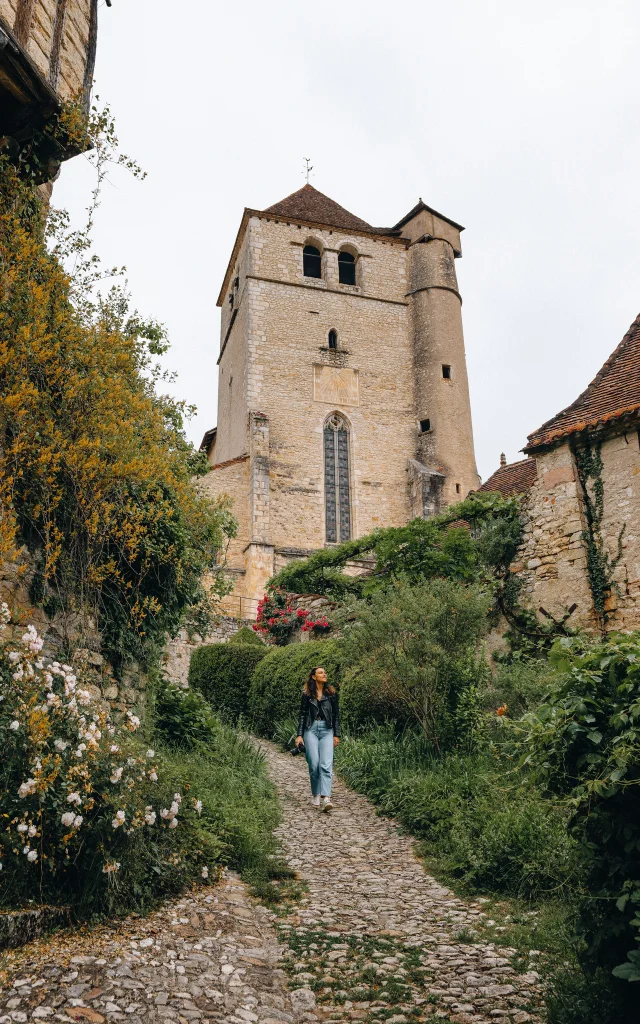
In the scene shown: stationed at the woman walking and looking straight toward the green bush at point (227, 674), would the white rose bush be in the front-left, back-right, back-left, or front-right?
back-left

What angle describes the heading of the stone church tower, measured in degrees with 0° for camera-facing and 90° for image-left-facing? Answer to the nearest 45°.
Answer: approximately 0°

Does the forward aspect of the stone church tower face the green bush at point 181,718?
yes

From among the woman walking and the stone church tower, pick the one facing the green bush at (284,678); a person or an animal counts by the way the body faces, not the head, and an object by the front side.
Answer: the stone church tower

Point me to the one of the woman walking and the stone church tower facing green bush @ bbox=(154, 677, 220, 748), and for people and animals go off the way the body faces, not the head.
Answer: the stone church tower

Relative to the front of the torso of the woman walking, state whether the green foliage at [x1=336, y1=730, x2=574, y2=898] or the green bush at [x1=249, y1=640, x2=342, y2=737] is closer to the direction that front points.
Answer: the green foliage

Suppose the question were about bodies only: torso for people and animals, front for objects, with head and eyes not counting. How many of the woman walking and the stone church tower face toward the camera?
2

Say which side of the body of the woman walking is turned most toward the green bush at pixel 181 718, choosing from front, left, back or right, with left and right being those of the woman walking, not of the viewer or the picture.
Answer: right

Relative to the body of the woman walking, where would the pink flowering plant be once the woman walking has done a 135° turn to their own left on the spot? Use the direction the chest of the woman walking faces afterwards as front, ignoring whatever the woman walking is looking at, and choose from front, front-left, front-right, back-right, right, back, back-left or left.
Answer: front-left
